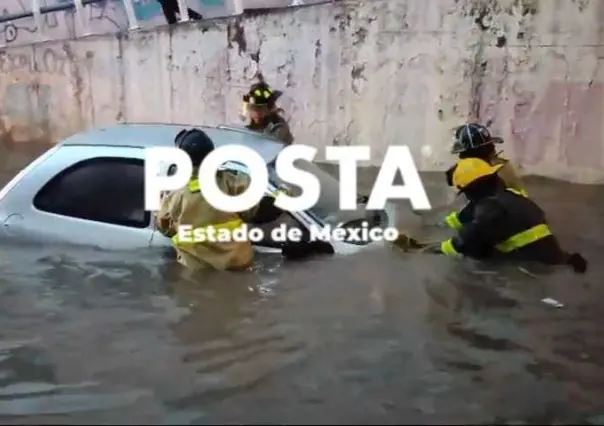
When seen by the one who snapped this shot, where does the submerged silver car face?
facing to the right of the viewer

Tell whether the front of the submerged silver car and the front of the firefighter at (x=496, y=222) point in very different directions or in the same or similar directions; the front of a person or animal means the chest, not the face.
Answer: very different directions

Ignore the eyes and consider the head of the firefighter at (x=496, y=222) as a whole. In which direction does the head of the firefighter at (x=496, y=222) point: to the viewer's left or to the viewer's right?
to the viewer's left

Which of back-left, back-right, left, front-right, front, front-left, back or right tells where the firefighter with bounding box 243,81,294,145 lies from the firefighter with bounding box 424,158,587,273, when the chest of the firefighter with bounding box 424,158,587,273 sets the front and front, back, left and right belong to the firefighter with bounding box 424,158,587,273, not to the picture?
front-right

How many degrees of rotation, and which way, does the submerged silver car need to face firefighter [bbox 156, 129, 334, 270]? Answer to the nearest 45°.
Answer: approximately 45° to its right

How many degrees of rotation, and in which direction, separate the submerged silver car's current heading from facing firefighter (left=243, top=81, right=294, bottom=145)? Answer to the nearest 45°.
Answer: approximately 45° to its left

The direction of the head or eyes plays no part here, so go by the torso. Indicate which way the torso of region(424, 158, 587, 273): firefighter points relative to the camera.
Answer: to the viewer's left

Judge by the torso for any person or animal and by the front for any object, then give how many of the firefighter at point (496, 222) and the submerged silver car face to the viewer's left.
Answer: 1

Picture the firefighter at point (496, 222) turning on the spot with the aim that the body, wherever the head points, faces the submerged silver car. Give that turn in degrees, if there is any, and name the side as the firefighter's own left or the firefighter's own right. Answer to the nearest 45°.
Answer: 0° — they already face it

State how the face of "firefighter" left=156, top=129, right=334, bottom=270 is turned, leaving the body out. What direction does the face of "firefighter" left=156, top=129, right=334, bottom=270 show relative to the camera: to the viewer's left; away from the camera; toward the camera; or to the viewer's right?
away from the camera
